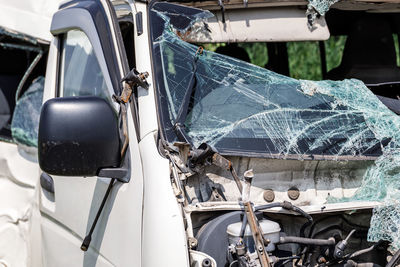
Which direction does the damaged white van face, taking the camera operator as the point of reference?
facing the viewer and to the right of the viewer
